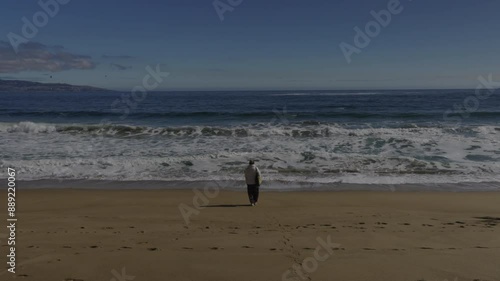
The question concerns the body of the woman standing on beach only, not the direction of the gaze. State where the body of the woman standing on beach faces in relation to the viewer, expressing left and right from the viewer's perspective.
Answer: facing away from the viewer
